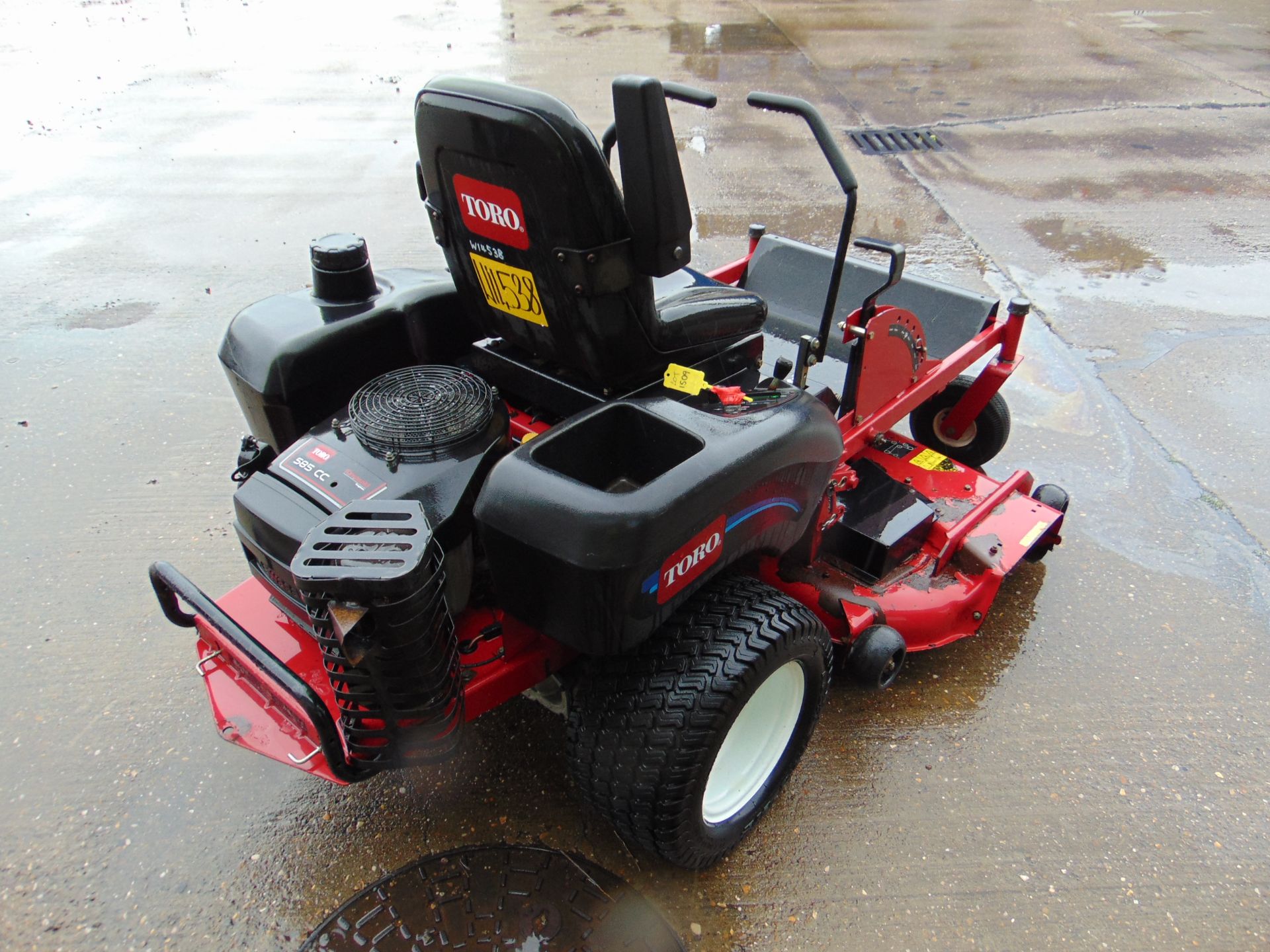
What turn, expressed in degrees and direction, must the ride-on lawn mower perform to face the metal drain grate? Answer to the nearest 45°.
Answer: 0° — it already faces it

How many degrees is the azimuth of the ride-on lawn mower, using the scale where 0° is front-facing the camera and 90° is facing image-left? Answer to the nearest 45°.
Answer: approximately 225°
